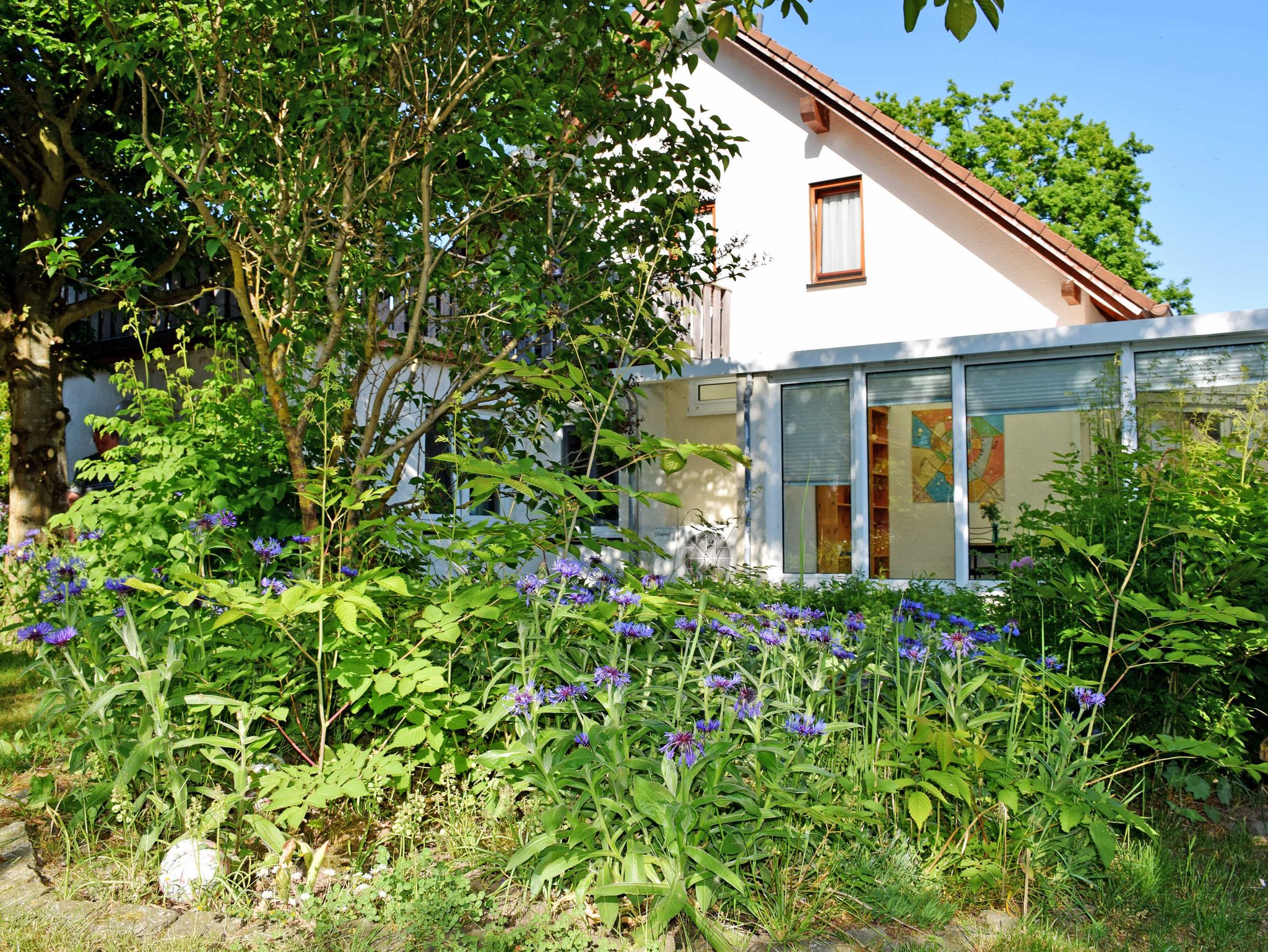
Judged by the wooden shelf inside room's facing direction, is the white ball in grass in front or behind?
in front

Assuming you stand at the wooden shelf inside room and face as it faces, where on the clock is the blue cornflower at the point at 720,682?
The blue cornflower is roughly at 12 o'clock from the wooden shelf inside room.

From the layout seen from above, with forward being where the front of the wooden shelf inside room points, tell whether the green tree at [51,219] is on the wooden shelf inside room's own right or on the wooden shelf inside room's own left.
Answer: on the wooden shelf inside room's own right

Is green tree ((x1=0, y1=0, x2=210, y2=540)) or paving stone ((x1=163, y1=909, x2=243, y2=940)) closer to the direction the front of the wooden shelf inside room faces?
the paving stone

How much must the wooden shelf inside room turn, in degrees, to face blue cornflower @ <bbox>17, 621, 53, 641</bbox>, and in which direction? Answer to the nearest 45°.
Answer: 0° — it already faces it

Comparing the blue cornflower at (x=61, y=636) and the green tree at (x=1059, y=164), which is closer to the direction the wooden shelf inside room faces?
the blue cornflower

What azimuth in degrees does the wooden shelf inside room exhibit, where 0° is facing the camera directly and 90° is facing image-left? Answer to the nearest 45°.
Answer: approximately 0°

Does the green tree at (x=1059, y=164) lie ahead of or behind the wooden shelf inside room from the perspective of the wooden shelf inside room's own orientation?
behind

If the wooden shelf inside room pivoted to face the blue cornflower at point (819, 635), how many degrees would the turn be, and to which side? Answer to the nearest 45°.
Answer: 0° — it already faces it

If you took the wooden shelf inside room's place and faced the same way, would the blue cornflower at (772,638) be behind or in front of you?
in front
